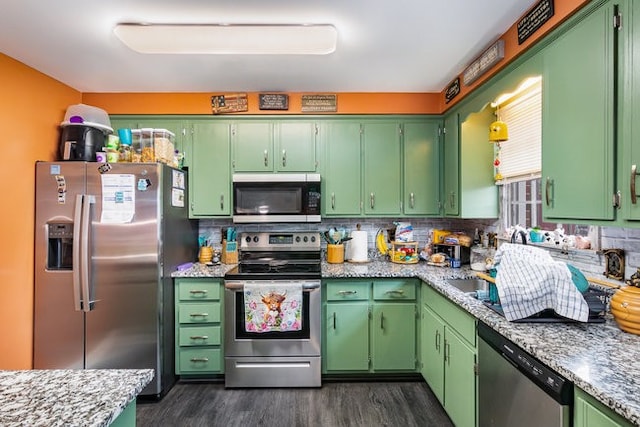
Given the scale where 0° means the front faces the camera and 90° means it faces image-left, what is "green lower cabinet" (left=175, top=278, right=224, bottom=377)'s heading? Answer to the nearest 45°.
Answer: approximately 0°

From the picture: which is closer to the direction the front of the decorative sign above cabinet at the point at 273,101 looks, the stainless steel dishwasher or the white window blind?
the stainless steel dishwasher

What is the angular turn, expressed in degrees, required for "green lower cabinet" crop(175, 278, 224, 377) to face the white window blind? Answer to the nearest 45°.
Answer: approximately 45° to its left

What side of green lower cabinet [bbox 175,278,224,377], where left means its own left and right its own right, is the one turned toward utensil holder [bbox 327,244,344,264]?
left

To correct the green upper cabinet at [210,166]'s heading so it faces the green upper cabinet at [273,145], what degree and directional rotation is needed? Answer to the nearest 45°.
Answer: approximately 90° to its left

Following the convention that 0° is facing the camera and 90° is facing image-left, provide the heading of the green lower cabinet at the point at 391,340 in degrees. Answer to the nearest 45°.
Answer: approximately 0°

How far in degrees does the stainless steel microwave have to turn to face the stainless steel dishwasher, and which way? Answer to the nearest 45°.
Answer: approximately 45° to its left
